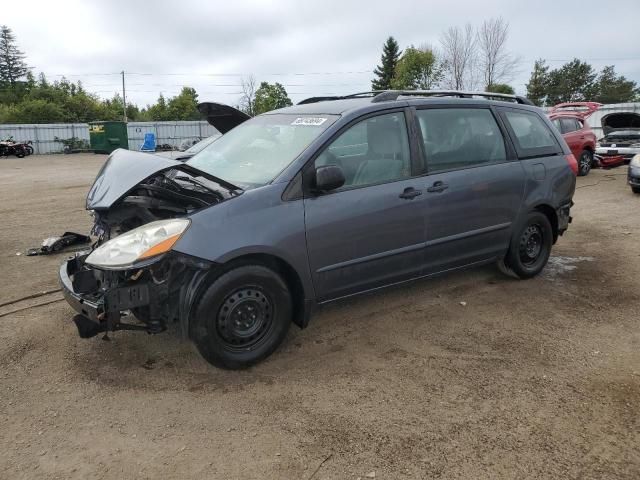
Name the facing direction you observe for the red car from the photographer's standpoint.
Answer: facing the viewer and to the left of the viewer

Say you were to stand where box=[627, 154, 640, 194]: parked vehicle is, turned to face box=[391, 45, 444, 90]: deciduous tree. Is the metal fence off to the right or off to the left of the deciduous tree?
left

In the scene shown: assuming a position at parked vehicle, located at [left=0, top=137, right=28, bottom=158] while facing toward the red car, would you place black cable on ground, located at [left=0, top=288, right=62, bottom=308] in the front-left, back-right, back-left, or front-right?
front-right

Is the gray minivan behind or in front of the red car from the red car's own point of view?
in front

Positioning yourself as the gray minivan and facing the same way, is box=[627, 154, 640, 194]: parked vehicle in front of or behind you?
behind

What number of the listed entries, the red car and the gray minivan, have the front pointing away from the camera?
0

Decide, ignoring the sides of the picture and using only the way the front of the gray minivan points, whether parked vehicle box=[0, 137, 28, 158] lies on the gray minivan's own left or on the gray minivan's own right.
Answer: on the gray minivan's own right

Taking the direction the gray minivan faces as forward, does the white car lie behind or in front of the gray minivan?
behind

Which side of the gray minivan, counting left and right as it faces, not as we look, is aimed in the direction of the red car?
back
